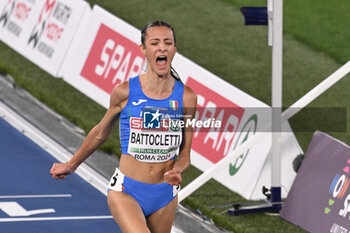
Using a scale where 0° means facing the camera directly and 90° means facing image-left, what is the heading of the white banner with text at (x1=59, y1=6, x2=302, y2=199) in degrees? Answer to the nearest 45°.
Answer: approximately 45°

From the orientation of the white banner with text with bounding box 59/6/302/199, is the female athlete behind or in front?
in front

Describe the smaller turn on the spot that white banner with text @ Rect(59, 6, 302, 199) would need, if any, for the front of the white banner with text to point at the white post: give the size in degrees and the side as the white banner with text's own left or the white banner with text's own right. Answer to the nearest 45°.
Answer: approximately 90° to the white banner with text's own left

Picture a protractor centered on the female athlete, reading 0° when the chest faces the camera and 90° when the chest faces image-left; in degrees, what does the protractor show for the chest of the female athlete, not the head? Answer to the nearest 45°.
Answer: approximately 0°

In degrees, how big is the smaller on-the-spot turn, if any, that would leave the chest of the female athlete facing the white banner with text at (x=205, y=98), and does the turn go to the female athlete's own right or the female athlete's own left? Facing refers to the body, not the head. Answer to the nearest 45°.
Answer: approximately 180°
